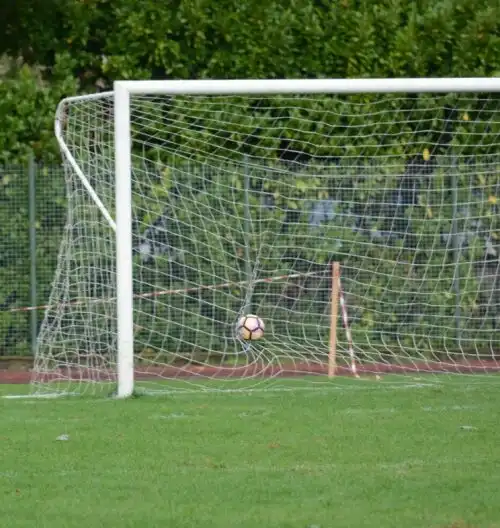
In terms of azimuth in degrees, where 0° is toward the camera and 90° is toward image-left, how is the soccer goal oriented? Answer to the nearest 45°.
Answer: approximately 315°

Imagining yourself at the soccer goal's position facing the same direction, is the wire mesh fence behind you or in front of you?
behind
